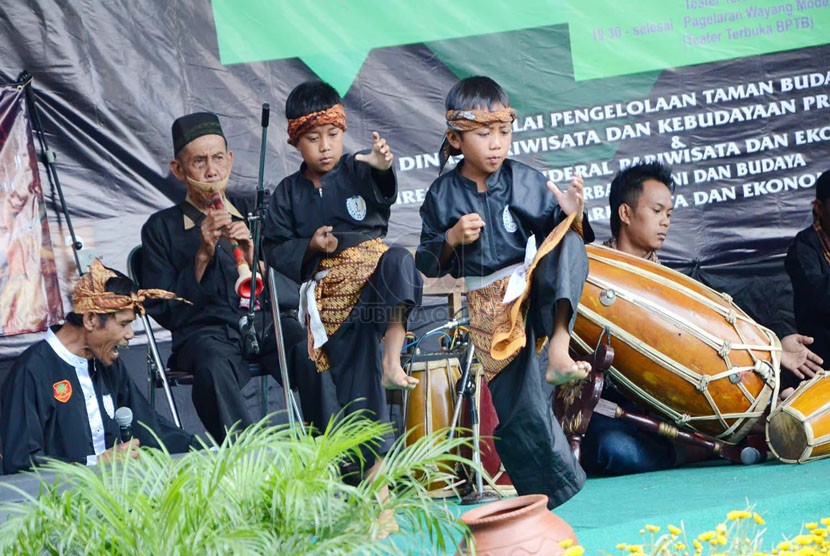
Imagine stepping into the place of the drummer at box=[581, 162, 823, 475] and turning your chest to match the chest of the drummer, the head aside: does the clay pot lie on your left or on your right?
on your right

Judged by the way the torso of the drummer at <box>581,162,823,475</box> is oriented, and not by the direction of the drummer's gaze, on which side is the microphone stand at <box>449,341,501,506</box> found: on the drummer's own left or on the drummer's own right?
on the drummer's own right

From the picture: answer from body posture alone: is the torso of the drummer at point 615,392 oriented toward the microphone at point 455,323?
no

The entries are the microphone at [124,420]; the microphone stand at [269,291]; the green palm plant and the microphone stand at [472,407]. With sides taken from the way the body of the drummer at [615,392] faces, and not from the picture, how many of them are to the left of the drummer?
0

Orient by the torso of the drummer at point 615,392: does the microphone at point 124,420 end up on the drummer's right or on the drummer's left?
on the drummer's right

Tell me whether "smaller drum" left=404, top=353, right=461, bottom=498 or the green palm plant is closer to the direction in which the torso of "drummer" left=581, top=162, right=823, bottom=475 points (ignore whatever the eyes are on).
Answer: the green palm plant

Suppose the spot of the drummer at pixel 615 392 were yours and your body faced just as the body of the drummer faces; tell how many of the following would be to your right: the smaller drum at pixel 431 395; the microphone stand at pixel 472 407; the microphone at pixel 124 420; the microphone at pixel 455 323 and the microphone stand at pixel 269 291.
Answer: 5

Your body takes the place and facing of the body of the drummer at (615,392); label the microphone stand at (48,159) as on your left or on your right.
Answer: on your right

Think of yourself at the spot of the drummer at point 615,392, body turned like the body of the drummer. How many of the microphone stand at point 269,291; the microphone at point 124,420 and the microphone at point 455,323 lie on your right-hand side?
3

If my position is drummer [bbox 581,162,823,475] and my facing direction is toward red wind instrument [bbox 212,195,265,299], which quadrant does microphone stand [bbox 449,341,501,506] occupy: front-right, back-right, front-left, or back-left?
front-left

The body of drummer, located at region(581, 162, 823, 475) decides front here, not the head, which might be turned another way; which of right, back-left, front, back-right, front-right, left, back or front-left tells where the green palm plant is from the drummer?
front-right

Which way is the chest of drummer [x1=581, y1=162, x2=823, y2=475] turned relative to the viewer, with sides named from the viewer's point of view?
facing the viewer and to the right of the viewer

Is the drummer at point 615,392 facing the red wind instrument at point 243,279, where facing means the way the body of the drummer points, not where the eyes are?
no

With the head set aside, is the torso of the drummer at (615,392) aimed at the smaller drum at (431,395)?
no
